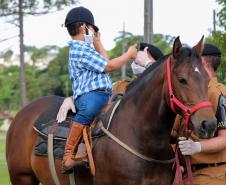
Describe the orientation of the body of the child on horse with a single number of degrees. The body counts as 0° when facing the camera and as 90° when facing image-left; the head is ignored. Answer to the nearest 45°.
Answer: approximately 270°

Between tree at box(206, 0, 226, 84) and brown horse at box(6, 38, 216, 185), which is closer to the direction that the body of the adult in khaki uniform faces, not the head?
the brown horse

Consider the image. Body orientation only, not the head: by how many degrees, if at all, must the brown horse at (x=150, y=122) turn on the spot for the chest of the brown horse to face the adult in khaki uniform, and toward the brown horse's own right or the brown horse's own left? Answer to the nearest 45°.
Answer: approximately 45° to the brown horse's own left

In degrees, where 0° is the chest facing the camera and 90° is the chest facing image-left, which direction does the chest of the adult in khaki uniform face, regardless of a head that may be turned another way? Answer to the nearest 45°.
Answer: approximately 90°

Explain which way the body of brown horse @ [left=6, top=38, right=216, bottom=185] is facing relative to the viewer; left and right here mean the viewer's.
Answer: facing the viewer and to the right of the viewer
